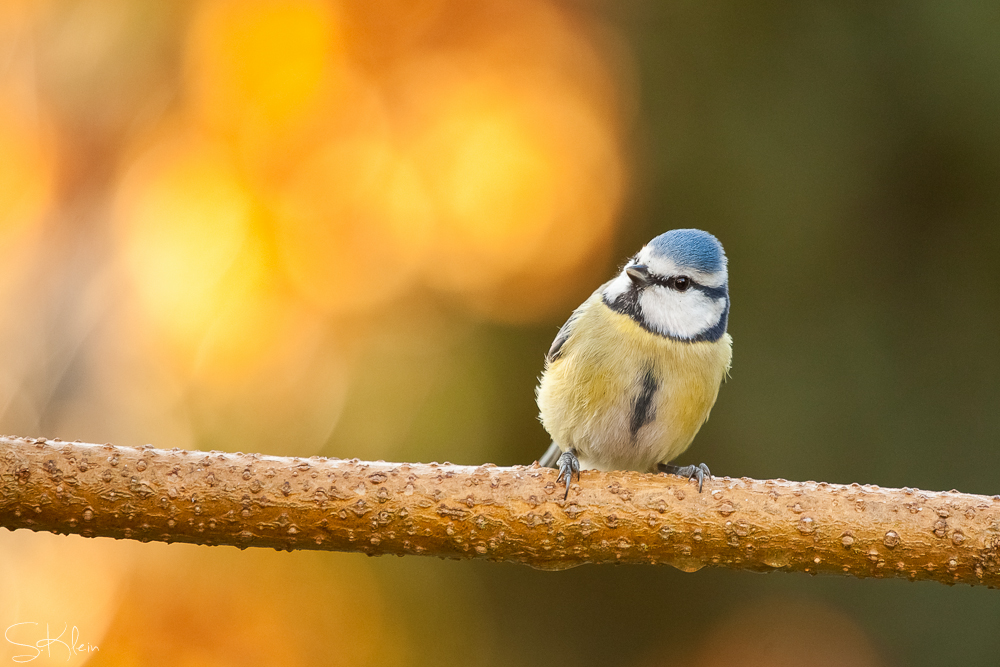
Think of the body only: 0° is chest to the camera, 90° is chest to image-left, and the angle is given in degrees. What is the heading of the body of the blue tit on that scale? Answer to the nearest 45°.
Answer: approximately 0°
